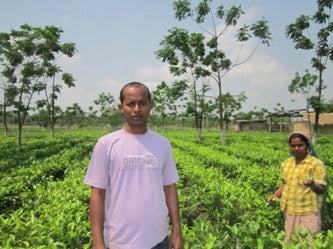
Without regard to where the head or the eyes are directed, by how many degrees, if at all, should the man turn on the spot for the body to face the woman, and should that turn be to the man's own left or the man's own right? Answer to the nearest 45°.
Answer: approximately 135° to the man's own left

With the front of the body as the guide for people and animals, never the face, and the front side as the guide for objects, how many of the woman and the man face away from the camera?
0

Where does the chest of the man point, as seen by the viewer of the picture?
toward the camera

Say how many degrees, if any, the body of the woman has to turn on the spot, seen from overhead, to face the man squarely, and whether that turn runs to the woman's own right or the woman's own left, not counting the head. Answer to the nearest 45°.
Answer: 0° — they already face them

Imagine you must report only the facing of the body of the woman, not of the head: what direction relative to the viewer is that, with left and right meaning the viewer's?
facing the viewer and to the left of the viewer
